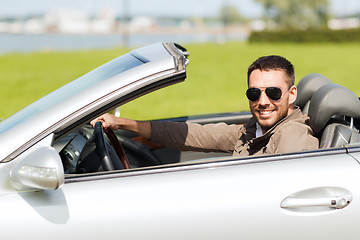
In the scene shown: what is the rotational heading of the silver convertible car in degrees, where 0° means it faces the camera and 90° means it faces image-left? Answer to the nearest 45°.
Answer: approximately 90°
